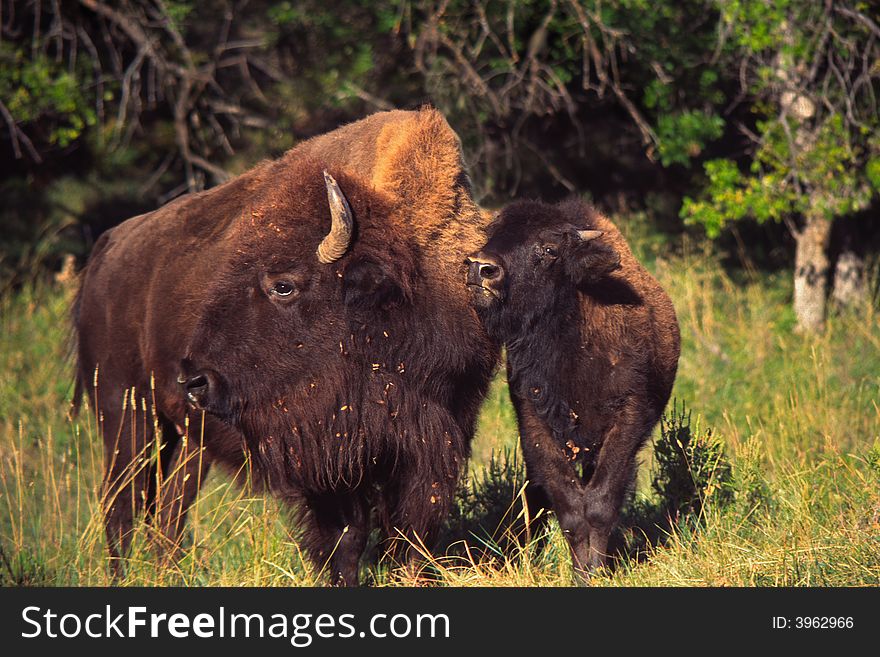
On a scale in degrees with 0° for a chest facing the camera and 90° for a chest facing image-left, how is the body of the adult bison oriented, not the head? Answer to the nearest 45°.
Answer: approximately 315°

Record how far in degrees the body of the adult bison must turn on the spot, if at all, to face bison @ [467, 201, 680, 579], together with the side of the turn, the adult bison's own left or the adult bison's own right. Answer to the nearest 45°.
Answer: approximately 45° to the adult bison's own left

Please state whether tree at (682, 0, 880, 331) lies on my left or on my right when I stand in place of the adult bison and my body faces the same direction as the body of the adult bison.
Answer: on my left

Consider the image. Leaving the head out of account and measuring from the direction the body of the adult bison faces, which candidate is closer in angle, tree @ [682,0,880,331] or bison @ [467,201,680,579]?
the bison

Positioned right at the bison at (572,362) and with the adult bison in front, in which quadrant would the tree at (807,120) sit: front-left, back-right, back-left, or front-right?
back-right
